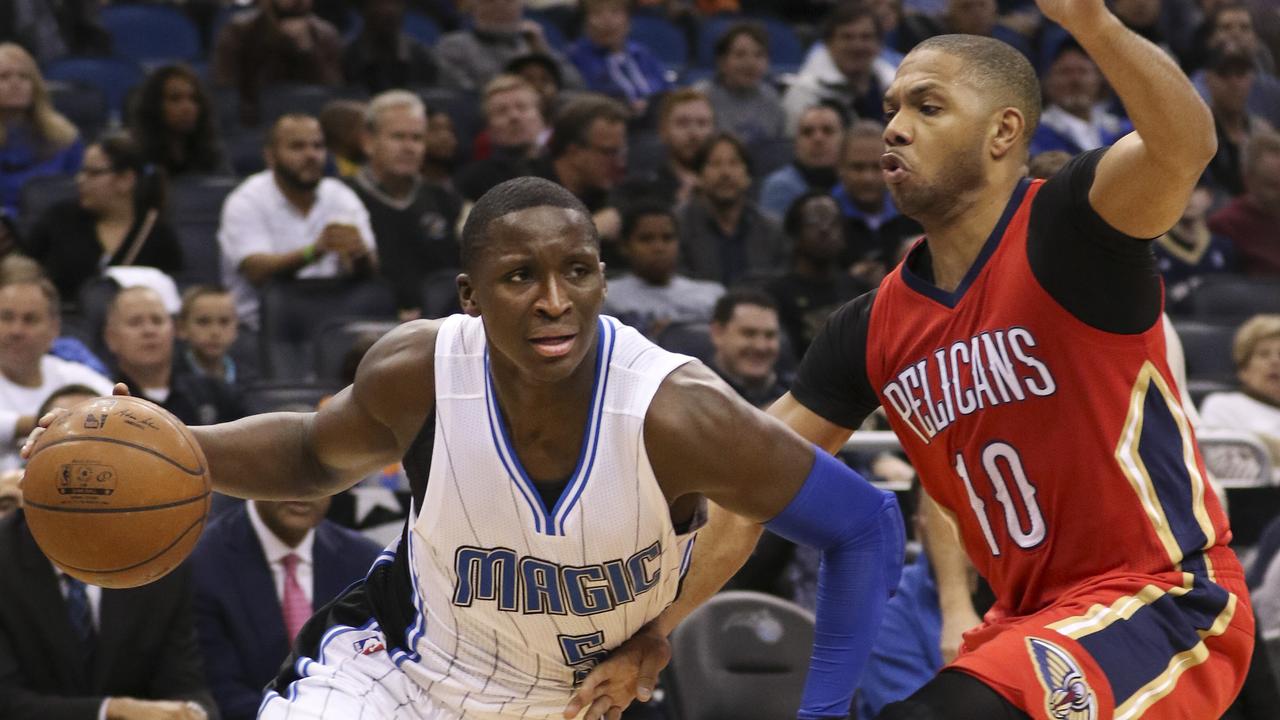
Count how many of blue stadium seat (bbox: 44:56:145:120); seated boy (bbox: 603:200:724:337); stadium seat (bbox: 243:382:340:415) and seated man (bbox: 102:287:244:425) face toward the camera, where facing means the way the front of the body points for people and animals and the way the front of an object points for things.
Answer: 4

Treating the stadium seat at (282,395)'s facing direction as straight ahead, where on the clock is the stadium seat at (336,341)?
the stadium seat at (336,341) is roughly at 7 o'clock from the stadium seat at (282,395).

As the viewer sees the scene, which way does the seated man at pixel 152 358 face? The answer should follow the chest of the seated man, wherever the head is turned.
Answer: toward the camera

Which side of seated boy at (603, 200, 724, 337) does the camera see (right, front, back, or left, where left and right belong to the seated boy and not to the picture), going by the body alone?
front

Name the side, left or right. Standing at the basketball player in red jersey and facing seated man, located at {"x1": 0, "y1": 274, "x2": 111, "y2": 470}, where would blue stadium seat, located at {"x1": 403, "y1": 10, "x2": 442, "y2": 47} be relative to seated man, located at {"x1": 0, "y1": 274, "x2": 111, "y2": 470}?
right

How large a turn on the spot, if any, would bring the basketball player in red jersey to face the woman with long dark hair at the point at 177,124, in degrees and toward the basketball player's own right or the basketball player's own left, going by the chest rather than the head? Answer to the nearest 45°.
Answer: approximately 90° to the basketball player's own right

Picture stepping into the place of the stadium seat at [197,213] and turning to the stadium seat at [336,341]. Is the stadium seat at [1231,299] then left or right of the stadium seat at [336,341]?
left

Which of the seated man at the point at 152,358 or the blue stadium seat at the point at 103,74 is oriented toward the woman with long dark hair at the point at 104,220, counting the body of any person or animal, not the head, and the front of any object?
the blue stadium seat

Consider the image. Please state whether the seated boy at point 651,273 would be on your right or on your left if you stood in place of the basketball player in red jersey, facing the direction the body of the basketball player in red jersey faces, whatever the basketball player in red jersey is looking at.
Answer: on your right

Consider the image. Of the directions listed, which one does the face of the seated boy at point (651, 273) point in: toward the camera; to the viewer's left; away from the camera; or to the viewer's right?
toward the camera

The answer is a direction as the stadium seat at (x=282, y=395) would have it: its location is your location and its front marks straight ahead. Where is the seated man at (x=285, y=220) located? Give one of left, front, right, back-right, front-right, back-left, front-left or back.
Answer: back

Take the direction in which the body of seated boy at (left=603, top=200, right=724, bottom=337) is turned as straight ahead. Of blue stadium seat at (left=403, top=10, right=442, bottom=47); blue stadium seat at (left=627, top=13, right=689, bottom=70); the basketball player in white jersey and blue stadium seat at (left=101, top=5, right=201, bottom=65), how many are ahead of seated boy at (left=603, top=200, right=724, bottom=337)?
1

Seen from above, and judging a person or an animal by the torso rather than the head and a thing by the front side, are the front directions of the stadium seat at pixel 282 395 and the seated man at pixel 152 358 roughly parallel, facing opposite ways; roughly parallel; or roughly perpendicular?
roughly parallel

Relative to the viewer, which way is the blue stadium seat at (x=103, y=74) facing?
toward the camera

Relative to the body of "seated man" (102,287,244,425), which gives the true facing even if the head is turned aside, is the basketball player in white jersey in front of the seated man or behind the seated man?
in front

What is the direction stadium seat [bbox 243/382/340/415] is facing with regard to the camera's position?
facing the viewer

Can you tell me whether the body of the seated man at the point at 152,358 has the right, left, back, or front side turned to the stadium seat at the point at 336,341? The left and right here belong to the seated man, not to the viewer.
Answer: left
